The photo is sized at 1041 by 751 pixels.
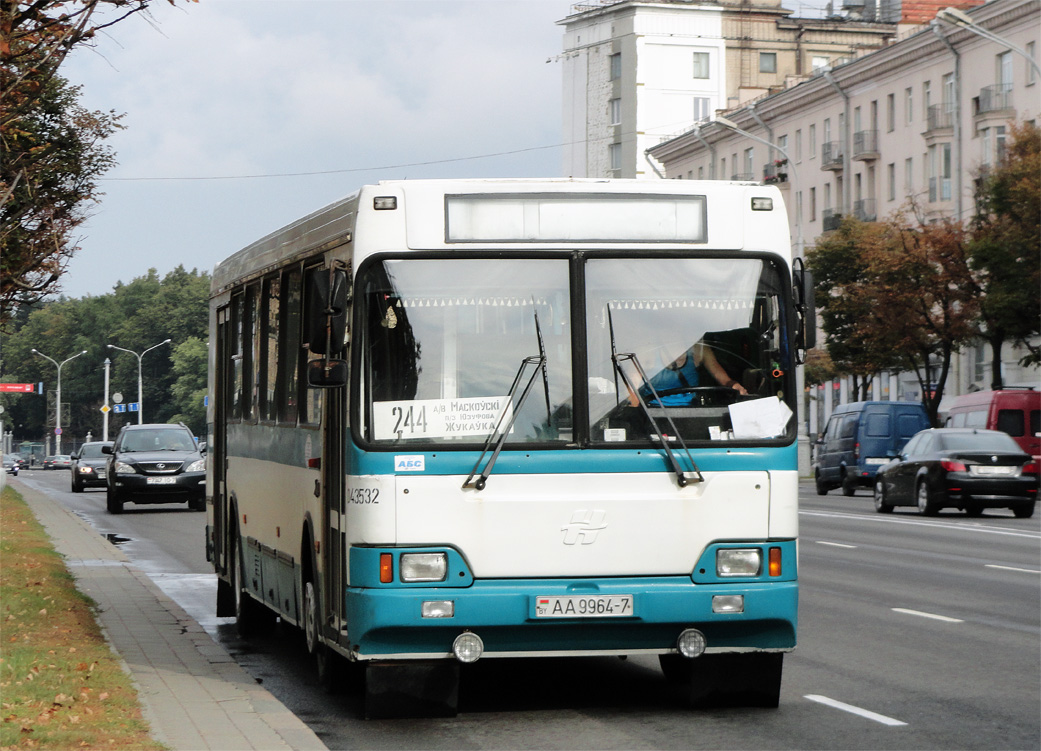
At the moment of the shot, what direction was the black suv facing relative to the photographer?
facing the viewer

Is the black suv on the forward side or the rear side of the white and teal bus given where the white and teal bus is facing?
on the rear side

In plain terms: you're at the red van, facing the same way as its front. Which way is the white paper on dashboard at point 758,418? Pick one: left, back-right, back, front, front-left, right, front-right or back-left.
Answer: back-left

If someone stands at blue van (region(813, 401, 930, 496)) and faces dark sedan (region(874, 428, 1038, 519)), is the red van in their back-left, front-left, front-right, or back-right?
front-left

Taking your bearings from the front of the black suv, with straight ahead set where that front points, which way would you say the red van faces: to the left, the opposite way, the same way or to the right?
the opposite way

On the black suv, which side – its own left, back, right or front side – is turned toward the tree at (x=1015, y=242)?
left

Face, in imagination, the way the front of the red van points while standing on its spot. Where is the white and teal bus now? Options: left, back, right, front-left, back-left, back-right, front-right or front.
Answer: back-left

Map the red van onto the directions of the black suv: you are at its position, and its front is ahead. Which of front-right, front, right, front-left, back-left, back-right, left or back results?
left

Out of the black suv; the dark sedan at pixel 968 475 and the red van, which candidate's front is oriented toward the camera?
the black suv

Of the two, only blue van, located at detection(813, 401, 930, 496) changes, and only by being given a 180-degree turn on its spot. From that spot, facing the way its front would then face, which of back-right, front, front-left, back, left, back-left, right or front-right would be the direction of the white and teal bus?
front-right

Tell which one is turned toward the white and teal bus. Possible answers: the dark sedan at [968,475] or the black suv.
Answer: the black suv

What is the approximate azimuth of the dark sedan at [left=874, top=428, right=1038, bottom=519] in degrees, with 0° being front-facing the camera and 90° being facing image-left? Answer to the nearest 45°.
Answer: approximately 135°

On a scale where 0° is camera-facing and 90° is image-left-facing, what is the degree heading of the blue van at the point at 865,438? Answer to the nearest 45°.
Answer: approximately 135°

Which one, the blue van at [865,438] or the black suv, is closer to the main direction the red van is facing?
the blue van

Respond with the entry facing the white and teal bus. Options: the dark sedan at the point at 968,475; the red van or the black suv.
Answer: the black suv

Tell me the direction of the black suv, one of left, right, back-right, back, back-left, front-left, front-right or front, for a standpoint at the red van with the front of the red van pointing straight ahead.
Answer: left
